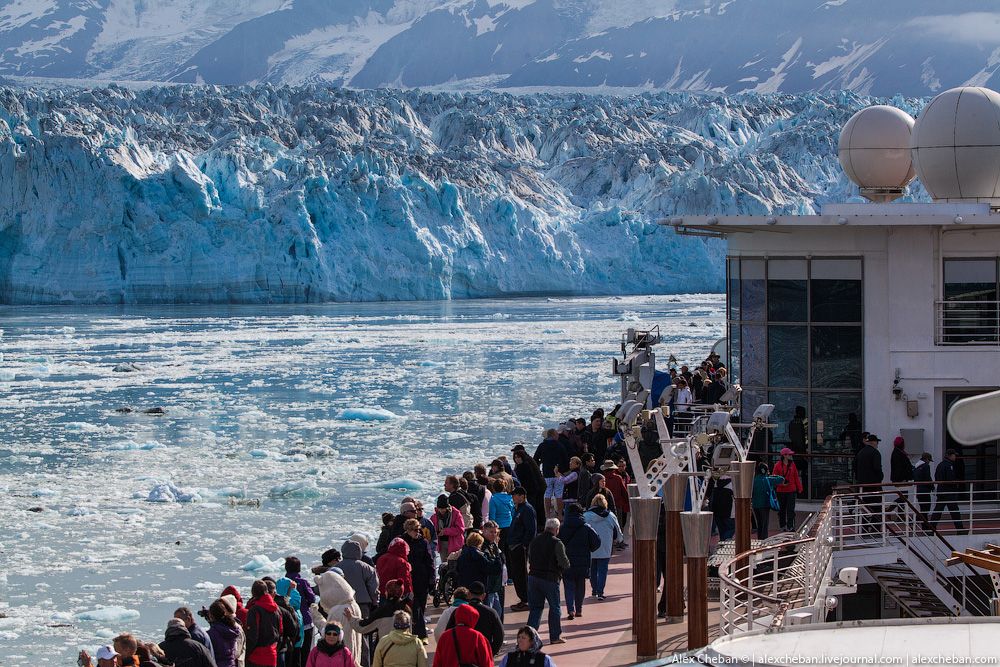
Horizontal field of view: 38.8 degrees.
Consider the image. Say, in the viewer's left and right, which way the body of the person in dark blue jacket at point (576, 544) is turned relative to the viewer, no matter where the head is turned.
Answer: facing away from the viewer

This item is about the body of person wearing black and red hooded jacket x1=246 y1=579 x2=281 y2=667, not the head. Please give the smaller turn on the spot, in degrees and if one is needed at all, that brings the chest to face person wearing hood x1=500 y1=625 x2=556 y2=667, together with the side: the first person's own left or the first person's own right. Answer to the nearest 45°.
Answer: approximately 180°

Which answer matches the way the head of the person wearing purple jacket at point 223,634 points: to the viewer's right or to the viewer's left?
to the viewer's left

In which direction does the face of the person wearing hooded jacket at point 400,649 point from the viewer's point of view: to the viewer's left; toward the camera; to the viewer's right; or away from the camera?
away from the camera

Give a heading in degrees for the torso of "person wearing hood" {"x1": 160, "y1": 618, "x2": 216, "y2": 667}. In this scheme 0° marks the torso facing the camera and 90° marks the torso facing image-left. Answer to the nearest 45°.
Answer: approximately 135°

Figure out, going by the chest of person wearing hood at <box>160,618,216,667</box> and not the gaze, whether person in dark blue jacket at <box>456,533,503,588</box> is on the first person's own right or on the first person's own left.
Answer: on the first person's own right

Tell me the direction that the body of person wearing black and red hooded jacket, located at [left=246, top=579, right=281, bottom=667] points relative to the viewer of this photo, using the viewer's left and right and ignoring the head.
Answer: facing away from the viewer and to the left of the viewer

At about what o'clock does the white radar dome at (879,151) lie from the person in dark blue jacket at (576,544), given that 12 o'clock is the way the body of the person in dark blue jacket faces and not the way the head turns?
The white radar dome is roughly at 1 o'clock from the person in dark blue jacket.

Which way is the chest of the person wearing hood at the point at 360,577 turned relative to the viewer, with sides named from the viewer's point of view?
facing away from the viewer and to the left of the viewer
